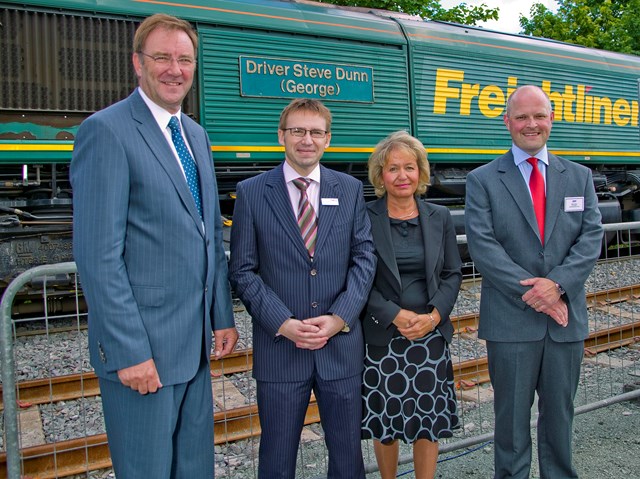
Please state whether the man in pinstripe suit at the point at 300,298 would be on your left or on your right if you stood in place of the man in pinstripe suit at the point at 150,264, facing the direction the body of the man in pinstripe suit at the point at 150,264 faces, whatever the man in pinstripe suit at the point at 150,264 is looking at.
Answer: on your left

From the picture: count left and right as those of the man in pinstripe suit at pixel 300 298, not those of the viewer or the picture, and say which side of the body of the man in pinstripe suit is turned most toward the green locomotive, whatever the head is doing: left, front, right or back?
back

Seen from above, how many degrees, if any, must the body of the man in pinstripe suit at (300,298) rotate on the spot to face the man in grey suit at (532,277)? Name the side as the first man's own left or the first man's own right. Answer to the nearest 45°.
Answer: approximately 90° to the first man's own left

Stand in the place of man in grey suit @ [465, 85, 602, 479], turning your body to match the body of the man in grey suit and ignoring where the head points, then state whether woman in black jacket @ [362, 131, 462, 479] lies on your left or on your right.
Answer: on your right

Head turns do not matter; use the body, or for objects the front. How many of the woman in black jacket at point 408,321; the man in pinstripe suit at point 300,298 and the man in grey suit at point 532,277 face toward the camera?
3

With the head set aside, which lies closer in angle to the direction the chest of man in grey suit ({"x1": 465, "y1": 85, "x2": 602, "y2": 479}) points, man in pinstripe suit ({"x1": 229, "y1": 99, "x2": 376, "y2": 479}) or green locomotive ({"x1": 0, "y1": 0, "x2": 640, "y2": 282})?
the man in pinstripe suit

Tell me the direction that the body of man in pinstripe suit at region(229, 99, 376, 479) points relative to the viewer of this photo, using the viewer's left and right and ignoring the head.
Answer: facing the viewer

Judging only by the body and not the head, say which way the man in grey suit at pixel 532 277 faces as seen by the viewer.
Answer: toward the camera

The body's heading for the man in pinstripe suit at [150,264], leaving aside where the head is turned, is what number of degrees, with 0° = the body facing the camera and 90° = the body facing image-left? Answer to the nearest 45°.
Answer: approximately 315°

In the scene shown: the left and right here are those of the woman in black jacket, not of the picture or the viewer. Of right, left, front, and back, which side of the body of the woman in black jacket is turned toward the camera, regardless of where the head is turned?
front

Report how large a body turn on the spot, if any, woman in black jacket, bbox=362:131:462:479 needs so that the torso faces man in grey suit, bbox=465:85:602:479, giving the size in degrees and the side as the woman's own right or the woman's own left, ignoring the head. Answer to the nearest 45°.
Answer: approximately 90° to the woman's own left

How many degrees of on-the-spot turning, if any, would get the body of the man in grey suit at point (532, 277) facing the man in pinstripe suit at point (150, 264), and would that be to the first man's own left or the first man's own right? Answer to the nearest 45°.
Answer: approximately 45° to the first man's own right
